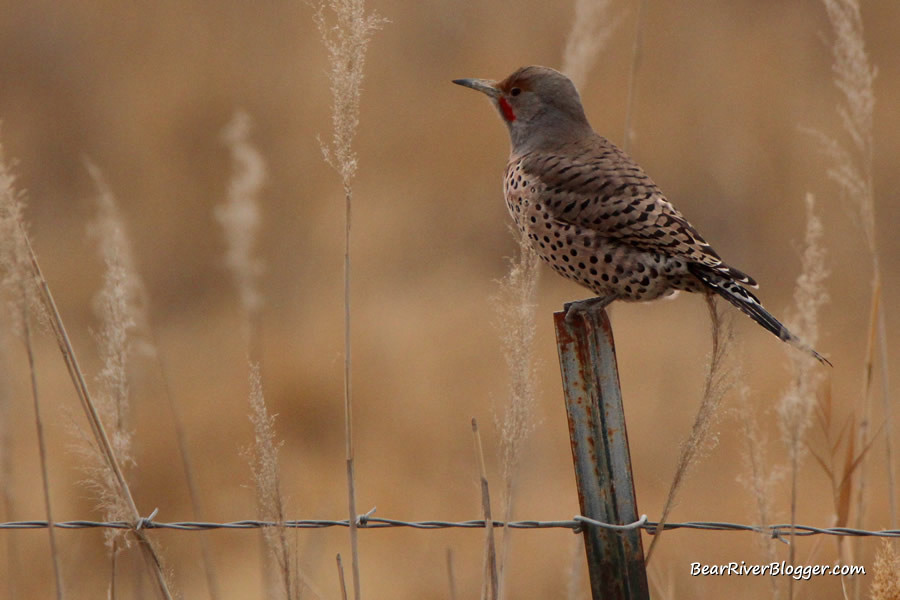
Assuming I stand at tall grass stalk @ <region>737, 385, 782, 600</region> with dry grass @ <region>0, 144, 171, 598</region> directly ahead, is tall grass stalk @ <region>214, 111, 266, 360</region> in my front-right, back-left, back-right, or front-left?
front-right

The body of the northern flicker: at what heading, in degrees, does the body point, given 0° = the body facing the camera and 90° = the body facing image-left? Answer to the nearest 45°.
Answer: approximately 90°

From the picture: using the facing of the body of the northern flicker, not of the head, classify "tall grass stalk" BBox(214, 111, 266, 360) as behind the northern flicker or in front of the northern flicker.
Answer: in front

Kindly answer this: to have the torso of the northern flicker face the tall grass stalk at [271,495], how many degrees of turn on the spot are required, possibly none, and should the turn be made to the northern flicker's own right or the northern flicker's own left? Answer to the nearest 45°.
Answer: approximately 45° to the northern flicker's own left

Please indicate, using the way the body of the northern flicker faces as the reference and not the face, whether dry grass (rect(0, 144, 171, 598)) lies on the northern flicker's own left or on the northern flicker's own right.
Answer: on the northern flicker's own left

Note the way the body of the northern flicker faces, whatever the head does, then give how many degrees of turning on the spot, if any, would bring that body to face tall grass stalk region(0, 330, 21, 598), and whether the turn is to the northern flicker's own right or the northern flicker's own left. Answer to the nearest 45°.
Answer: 0° — it already faces it

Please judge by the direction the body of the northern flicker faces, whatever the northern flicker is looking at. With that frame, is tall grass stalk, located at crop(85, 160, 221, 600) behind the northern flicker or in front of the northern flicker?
in front
